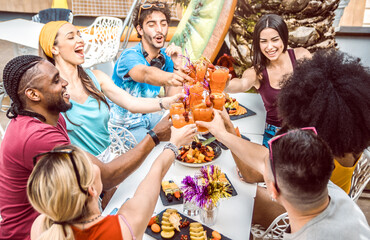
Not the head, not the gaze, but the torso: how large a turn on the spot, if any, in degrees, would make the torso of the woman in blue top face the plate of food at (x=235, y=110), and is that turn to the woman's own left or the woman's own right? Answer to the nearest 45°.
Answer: approximately 45° to the woman's own left

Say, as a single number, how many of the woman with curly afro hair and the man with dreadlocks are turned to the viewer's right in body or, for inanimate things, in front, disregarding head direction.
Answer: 1

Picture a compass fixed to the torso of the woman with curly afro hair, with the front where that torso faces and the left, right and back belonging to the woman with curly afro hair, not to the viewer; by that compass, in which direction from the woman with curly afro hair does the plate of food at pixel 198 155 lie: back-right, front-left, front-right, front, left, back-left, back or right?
front-left

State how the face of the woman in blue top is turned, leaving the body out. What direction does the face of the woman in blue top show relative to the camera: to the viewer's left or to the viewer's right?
to the viewer's right

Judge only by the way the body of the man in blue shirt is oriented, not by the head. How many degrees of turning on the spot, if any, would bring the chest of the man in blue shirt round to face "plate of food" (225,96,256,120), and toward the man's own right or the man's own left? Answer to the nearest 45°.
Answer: approximately 45° to the man's own left

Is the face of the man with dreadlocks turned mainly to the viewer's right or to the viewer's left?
to the viewer's right

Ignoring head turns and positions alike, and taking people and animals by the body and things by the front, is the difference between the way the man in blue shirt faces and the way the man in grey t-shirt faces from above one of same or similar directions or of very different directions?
very different directions

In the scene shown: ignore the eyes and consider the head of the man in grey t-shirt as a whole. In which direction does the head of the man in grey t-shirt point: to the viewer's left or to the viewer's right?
to the viewer's left

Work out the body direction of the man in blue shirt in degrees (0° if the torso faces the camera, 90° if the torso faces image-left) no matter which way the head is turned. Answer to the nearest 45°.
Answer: approximately 315°

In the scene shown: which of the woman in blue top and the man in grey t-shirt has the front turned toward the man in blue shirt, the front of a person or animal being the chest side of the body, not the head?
the man in grey t-shirt

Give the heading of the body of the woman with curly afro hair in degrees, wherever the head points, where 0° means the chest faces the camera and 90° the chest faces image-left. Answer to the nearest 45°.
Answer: approximately 135°
